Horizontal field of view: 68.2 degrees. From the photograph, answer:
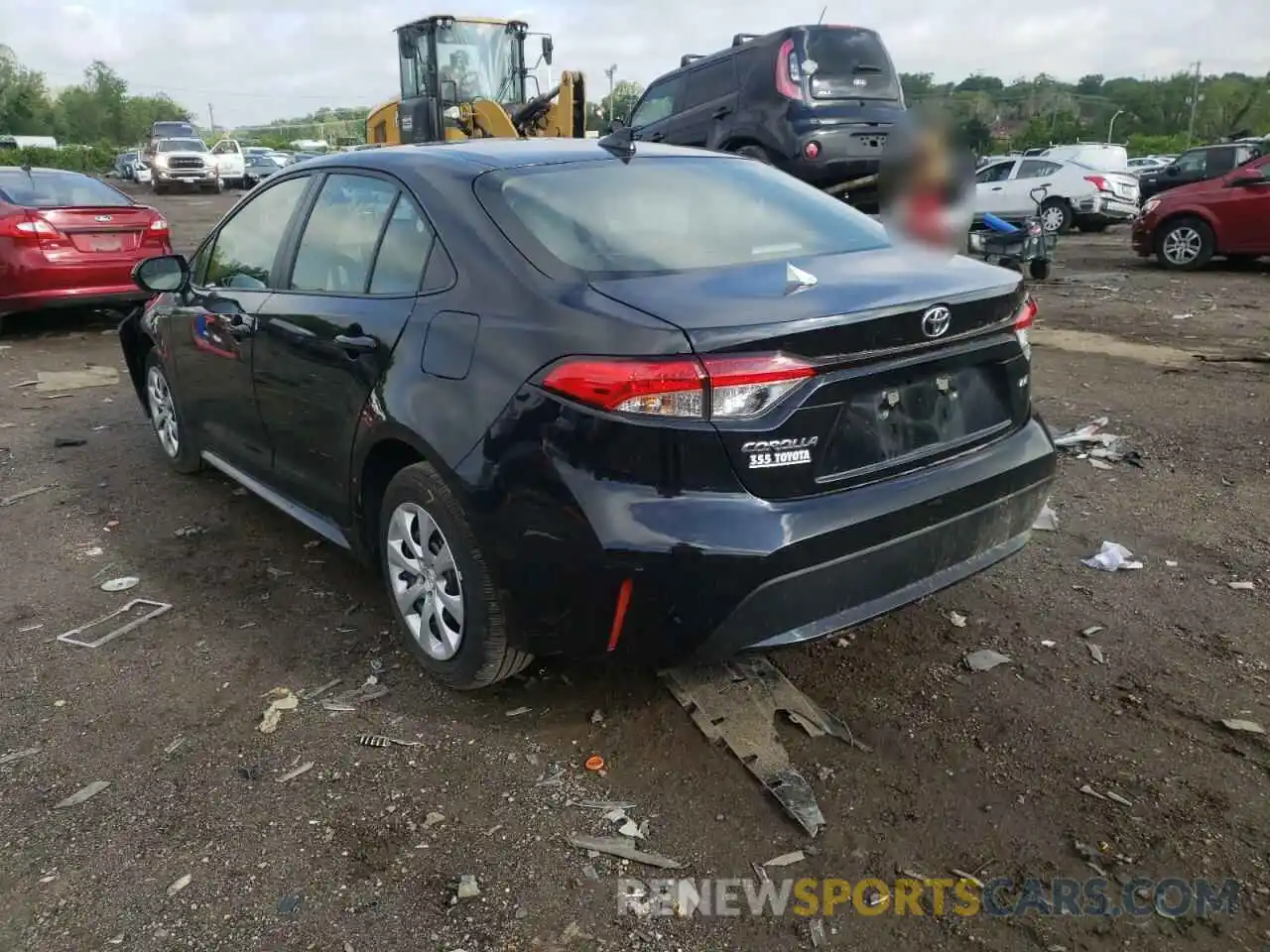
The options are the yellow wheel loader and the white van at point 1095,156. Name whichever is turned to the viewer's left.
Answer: the white van

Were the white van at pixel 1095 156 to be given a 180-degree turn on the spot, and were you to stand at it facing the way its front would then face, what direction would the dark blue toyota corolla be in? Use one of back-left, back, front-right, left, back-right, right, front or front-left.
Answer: right

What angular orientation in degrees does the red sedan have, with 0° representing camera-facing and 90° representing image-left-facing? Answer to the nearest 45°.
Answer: approximately 135°

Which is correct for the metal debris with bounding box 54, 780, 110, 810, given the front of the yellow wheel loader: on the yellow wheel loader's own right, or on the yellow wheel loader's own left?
on the yellow wheel loader's own right

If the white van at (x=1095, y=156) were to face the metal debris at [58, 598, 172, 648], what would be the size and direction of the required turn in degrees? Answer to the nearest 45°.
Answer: approximately 90° to its left

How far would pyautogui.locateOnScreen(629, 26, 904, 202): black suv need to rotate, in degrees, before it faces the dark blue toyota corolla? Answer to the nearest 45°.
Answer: approximately 135° to its left

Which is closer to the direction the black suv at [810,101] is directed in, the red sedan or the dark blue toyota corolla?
the red sedan

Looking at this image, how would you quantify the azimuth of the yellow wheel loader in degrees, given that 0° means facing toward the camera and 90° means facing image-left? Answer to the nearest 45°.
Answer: approximately 315°

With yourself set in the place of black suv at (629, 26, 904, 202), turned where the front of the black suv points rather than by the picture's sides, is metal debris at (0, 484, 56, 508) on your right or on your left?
on your left

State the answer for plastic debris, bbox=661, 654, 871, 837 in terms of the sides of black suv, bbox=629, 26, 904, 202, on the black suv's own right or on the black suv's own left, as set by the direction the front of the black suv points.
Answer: on the black suv's own left
